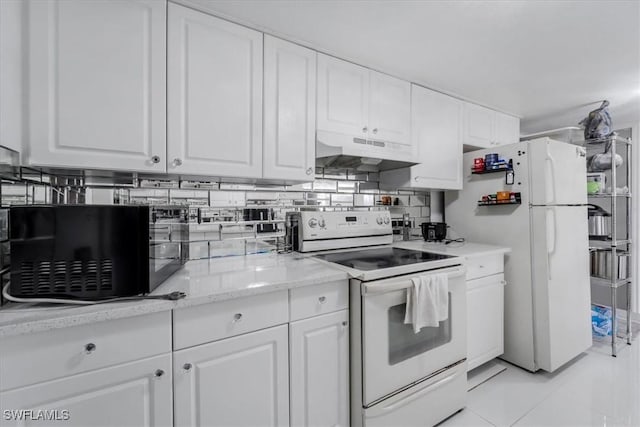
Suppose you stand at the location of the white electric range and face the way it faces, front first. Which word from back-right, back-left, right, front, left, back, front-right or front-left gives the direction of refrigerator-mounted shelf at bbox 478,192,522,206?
left

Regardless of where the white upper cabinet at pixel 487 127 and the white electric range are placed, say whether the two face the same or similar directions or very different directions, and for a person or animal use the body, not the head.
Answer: same or similar directions

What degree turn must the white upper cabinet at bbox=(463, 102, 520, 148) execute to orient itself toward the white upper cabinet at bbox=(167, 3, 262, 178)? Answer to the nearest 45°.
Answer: approximately 90° to its right

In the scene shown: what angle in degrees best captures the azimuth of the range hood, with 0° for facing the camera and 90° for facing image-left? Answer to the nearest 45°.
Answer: approximately 315°

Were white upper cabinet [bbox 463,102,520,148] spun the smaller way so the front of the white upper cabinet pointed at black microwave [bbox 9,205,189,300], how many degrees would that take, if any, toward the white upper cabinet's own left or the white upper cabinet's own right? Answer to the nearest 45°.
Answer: approximately 90° to the white upper cabinet's own right

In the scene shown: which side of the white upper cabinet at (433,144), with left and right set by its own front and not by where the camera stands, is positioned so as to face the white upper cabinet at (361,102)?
right

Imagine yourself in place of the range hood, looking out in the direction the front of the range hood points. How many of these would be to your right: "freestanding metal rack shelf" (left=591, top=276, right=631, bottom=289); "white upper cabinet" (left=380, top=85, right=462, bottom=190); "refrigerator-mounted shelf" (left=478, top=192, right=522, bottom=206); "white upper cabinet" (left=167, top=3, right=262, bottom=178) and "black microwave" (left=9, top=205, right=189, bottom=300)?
2

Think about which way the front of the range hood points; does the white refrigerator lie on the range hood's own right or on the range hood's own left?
on the range hood's own left

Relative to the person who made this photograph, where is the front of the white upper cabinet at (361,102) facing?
facing the viewer and to the right of the viewer

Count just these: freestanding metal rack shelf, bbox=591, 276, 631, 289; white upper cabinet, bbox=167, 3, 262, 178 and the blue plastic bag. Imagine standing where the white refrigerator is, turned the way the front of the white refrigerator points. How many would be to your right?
1

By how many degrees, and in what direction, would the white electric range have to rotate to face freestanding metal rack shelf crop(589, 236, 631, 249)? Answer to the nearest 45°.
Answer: approximately 90° to its left

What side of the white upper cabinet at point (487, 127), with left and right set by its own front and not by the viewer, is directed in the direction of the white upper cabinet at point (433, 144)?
right
